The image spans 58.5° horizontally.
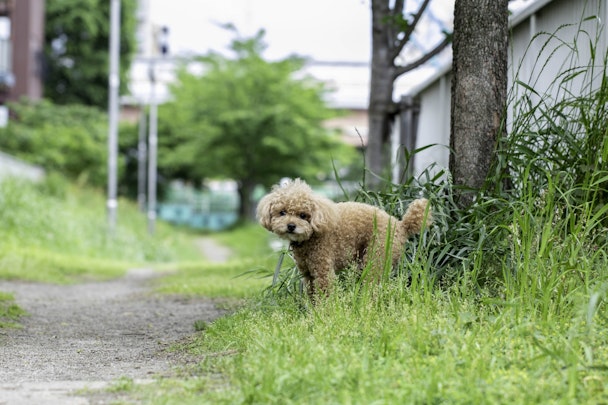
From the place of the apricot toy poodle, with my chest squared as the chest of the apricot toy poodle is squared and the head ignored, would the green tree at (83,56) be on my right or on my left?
on my right

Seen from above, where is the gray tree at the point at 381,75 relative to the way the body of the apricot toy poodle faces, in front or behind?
behind

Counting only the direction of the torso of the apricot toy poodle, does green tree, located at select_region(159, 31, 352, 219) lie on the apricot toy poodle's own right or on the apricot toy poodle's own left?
on the apricot toy poodle's own right

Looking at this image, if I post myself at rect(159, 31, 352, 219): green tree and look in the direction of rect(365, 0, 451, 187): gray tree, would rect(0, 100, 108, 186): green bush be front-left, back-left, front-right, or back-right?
front-right
